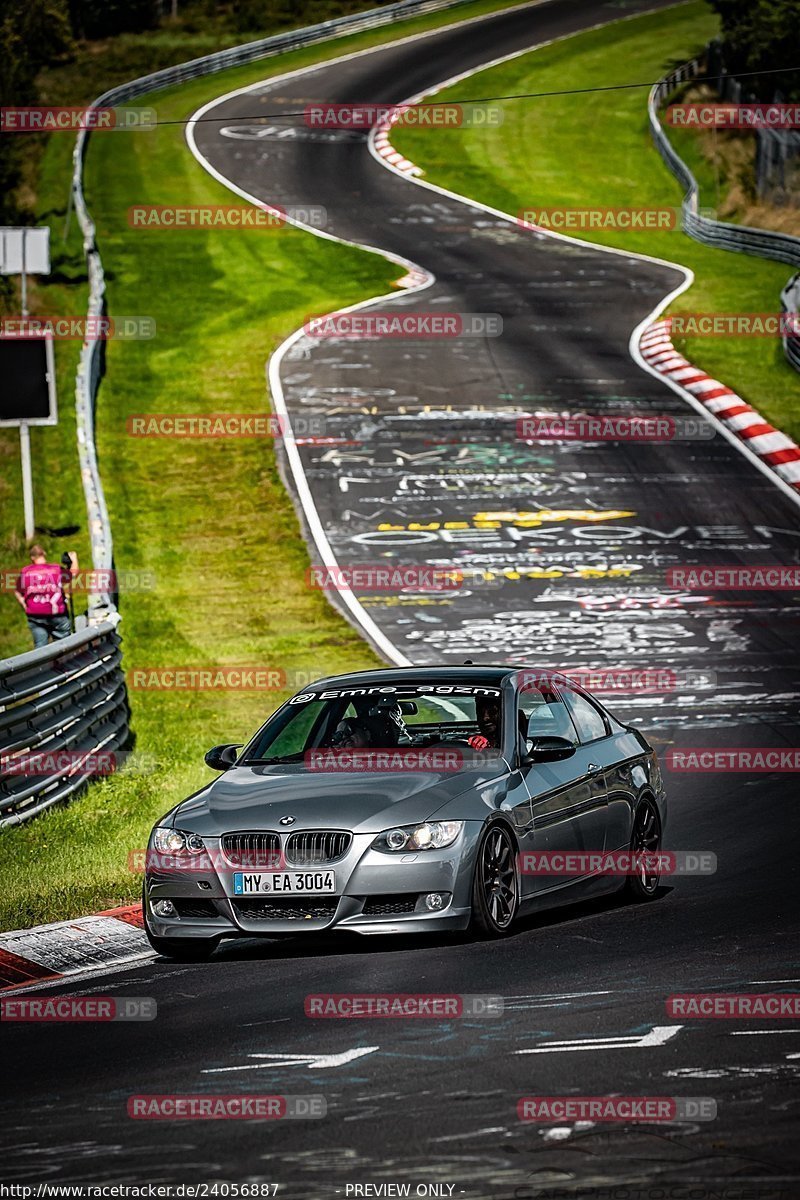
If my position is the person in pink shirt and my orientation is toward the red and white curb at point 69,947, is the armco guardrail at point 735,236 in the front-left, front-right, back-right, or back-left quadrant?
back-left

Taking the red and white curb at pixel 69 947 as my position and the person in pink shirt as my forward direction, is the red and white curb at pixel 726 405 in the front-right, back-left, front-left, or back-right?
front-right

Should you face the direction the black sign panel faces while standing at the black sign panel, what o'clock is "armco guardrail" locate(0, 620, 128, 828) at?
The armco guardrail is roughly at 12 o'clock from the black sign panel.

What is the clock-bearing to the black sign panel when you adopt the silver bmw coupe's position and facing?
The black sign panel is roughly at 4 o'clock from the silver bmw coupe.

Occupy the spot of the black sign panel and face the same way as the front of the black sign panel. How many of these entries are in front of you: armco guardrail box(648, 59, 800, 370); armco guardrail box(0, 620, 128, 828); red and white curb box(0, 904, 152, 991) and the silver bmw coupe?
3

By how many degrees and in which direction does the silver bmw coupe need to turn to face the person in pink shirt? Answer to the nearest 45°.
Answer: approximately 135° to its right

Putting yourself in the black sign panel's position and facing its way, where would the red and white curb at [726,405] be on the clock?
The red and white curb is roughly at 8 o'clock from the black sign panel.

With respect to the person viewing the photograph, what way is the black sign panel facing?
facing the viewer

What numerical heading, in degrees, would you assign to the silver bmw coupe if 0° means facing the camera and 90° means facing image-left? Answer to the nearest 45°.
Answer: approximately 45°

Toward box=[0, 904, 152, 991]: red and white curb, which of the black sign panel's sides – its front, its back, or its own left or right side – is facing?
front

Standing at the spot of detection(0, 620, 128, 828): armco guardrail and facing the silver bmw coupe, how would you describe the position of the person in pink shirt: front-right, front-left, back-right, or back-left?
back-left

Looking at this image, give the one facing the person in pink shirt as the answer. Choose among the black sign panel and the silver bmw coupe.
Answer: the black sign panel

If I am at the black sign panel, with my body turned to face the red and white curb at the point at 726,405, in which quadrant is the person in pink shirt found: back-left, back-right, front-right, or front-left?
back-right

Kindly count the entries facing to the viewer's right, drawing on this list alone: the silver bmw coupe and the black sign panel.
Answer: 0

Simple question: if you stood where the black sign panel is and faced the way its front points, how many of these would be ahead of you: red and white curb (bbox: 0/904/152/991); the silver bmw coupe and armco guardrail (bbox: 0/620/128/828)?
3

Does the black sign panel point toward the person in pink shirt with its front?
yes
